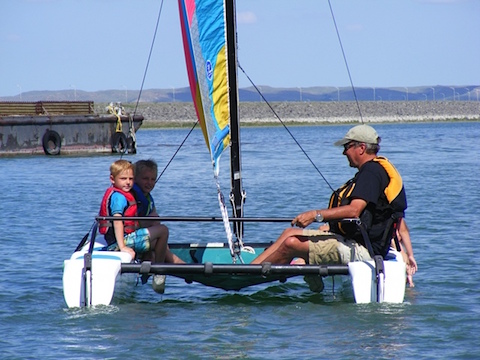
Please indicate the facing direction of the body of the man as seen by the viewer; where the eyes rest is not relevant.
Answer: to the viewer's left

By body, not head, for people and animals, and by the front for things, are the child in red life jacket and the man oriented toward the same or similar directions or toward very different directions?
very different directions

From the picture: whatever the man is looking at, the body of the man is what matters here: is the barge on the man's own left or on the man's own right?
on the man's own right

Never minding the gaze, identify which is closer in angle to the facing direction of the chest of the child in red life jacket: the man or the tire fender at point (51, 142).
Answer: the man

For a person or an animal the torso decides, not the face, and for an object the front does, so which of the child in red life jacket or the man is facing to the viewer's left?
the man

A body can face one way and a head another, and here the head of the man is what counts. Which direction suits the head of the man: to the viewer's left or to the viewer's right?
to the viewer's left
